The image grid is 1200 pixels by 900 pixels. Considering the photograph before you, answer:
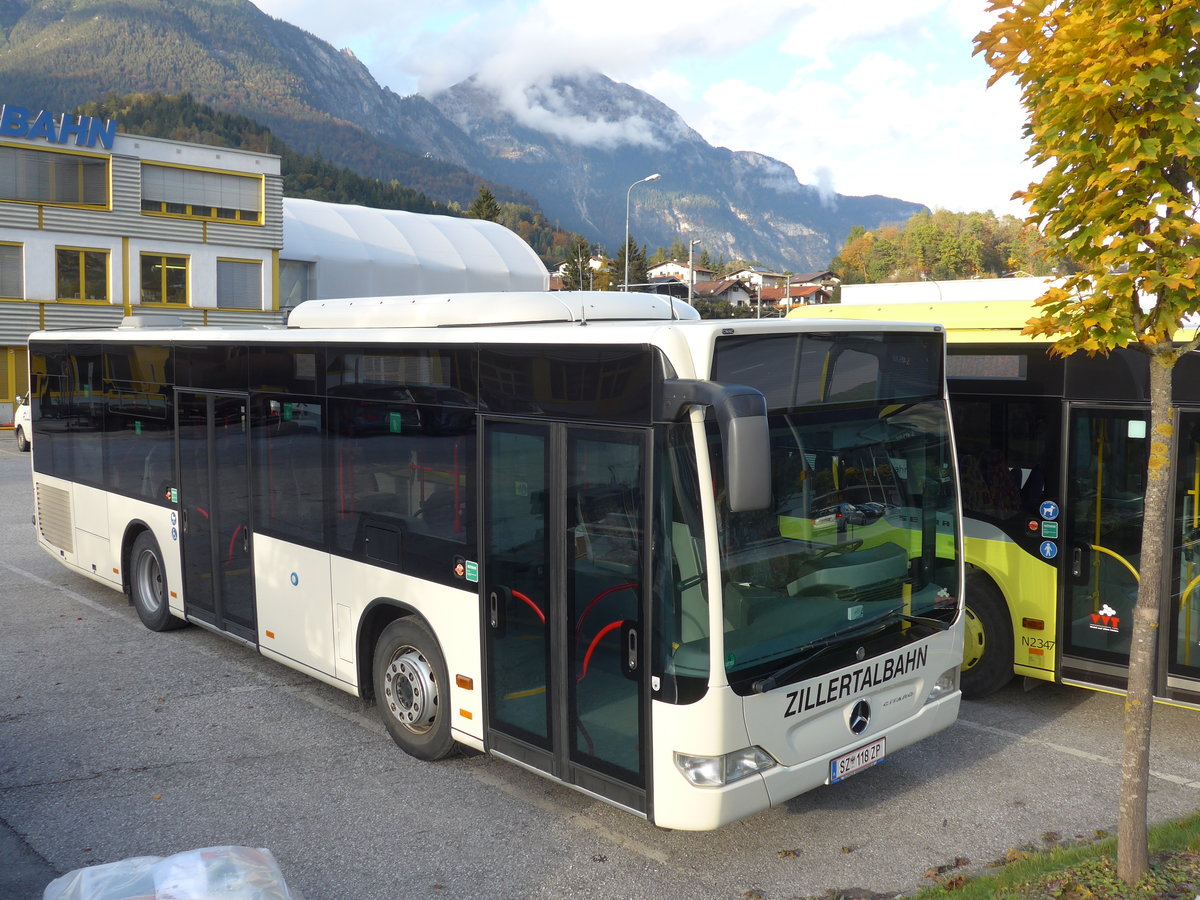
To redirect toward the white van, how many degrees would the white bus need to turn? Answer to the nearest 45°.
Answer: approximately 180°

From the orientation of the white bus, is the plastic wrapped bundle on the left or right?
on its right

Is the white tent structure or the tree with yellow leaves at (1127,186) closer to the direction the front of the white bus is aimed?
the tree with yellow leaves

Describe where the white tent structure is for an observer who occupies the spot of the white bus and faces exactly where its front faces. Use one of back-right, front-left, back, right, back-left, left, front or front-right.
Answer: back-left

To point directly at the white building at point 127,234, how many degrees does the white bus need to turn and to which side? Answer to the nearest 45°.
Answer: approximately 135° to its left

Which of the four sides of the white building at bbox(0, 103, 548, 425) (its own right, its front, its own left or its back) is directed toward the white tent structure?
left

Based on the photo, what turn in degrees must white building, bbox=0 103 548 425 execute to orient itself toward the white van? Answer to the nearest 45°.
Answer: approximately 45° to its right
